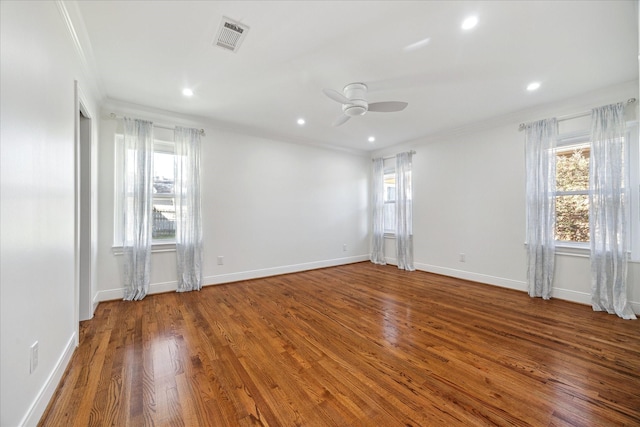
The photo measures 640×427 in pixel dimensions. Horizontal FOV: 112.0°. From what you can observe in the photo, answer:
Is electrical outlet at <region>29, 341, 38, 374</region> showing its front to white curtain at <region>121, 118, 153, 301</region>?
no

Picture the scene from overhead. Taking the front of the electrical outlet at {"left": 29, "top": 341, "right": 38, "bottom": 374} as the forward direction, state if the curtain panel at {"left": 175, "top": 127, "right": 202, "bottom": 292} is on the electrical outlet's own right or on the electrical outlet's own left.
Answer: on the electrical outlet's own left

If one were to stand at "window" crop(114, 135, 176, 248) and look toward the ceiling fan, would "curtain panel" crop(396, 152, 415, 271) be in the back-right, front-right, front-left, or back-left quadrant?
front-left

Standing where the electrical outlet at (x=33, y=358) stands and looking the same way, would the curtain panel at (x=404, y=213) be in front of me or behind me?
in front

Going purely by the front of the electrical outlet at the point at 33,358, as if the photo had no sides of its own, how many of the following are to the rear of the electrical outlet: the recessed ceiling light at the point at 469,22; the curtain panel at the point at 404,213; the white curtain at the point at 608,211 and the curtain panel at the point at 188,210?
0

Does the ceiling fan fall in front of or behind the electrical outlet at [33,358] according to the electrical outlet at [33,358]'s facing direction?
in front

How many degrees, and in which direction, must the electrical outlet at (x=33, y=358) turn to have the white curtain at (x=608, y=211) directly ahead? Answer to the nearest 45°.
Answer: approximately 45° to its right

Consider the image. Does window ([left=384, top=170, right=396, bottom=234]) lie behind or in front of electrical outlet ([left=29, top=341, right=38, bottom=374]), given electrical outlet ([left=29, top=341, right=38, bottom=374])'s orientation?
in front

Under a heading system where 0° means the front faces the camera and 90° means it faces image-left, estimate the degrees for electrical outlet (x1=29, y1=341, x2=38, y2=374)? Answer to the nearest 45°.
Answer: approximately 270°

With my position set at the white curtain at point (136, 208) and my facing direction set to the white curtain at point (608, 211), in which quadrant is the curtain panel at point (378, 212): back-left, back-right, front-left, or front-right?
front-left
